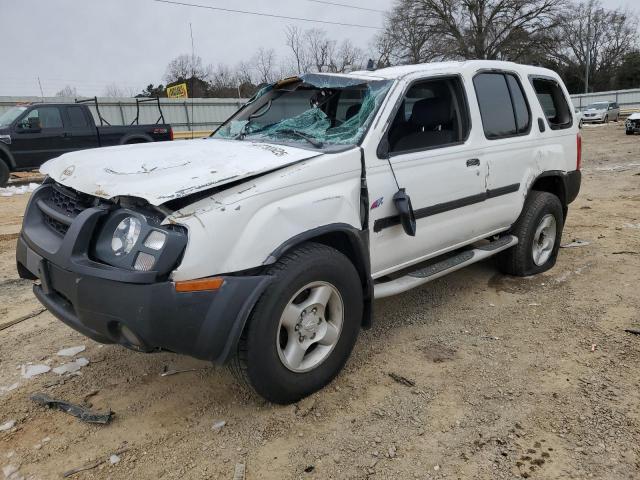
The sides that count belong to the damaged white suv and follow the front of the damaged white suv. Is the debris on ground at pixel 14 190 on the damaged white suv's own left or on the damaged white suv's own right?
on the damaged white suv's own right

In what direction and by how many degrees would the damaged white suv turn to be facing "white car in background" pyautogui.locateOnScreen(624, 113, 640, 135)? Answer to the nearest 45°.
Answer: approximately 180°

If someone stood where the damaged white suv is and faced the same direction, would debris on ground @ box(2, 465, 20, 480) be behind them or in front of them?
in front

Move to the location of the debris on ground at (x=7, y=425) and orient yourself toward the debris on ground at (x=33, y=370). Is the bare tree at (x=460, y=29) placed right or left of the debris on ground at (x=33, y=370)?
right

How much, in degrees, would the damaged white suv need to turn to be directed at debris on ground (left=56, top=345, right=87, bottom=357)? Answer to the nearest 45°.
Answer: approximately 45° to its right

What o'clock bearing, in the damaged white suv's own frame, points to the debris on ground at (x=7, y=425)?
The debris on ground is roughly at 1 o'clock from the damaged white suv.

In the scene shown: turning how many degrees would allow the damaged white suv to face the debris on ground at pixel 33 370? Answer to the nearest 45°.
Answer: approximately 45° to its right

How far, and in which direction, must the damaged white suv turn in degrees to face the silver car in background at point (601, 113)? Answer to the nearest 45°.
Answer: approximately 180°

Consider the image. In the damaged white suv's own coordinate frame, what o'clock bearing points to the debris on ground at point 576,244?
The debris on ground is roughly at 6 o'clock from the damaged white suv.

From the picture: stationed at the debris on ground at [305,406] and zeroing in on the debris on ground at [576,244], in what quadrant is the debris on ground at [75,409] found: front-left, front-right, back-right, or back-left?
back-left

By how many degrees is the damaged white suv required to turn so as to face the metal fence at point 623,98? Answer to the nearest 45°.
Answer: approximately 180°

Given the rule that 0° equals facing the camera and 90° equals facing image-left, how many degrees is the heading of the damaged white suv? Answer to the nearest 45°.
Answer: approximately 45°
